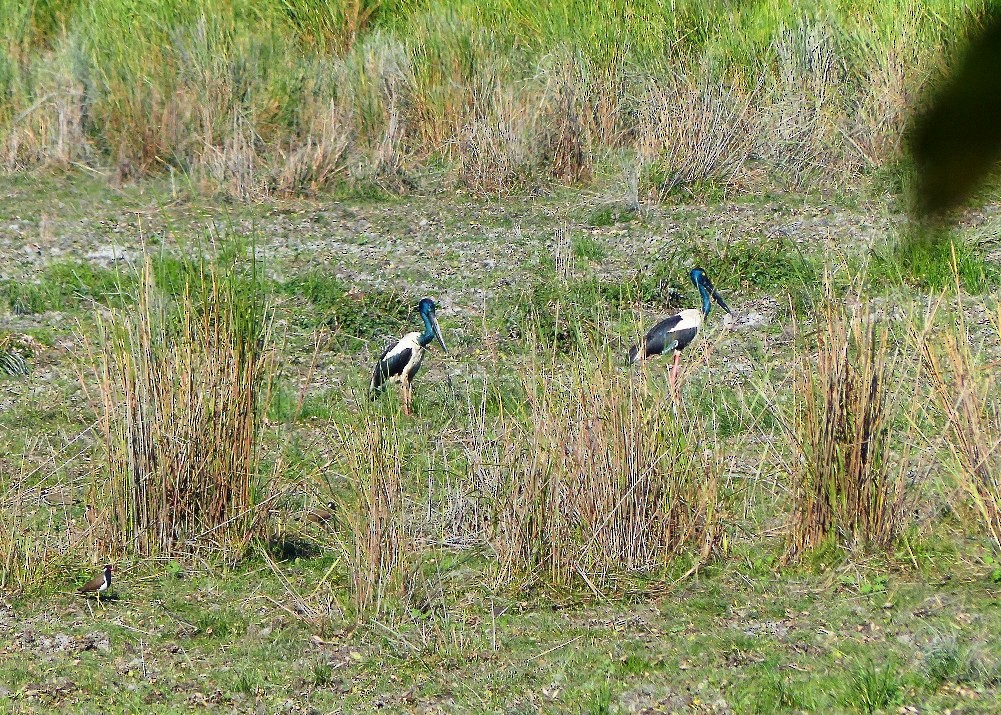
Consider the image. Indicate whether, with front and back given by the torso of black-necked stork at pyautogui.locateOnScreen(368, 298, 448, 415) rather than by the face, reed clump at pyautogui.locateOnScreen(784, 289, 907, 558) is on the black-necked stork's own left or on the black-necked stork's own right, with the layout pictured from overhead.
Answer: on the black-necked stork's own right

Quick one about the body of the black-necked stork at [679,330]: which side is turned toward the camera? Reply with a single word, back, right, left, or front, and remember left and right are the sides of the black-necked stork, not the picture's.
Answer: right

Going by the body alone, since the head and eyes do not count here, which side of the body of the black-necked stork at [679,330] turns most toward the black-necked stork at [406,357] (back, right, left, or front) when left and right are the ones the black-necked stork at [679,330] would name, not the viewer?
back

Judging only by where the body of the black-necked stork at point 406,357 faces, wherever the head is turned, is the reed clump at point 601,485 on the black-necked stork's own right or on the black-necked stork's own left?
on the black-necked stork's own right

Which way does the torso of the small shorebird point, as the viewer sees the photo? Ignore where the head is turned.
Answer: to the viewer's right

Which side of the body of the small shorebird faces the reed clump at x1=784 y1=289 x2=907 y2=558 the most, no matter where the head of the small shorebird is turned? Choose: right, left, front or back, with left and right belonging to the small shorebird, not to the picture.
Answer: front

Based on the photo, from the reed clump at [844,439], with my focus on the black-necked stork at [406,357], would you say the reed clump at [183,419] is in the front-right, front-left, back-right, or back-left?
front-left

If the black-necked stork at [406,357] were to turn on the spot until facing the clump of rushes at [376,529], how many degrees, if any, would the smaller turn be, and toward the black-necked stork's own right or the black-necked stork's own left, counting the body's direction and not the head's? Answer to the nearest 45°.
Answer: approximately 90° to the black-necked stork's own right

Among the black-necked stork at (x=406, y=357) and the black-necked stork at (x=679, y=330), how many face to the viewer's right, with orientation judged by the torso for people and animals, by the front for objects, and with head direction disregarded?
2

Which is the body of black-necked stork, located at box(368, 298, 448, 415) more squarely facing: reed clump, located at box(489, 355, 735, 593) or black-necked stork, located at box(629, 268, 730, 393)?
the black-necked stork

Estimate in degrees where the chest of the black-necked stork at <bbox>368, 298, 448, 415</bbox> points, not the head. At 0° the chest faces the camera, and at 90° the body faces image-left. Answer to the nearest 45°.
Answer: approximately 270°

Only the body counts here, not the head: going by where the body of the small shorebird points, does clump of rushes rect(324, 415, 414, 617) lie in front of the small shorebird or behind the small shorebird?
in front
